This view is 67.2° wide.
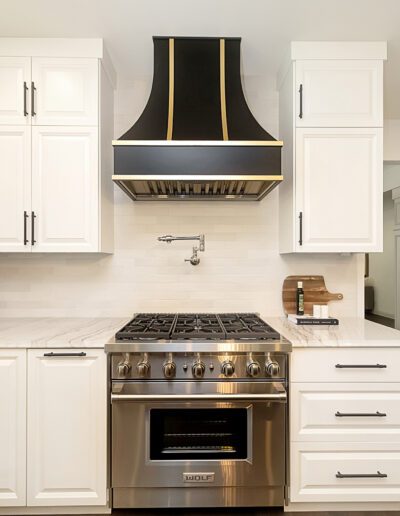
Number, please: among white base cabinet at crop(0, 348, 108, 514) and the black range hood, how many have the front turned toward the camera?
2

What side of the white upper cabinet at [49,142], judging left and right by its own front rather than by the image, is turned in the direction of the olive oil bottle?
left

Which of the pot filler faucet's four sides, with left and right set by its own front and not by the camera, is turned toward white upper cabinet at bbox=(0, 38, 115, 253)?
right
